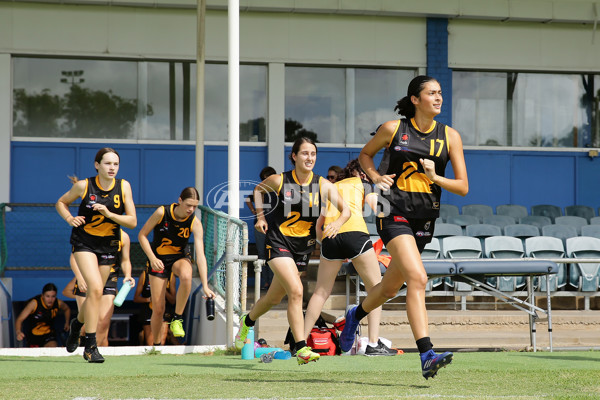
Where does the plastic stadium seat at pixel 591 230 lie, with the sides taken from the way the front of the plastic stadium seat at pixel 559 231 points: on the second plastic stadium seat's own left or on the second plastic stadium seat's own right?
on the second plastic stadium seat's own left

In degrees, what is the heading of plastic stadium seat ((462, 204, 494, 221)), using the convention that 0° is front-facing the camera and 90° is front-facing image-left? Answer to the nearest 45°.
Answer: approximately 0°

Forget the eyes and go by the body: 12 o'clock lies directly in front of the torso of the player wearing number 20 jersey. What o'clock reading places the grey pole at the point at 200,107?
The grey pole is roughly at 8 o'clock from the player wearing number 20 jersey.

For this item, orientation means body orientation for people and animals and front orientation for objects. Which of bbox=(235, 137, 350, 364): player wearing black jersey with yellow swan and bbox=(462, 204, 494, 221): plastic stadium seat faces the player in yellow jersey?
the plastic stadium seat

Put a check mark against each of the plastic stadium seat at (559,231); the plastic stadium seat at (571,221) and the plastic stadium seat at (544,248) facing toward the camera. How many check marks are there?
3

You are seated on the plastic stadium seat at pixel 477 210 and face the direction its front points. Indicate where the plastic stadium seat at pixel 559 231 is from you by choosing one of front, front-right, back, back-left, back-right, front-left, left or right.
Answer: front-left

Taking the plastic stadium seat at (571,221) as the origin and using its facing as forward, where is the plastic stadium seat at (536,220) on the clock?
the plastic stadium seat at (536,220) is roughly at 2 o'clock from the plastic stadium seat at (571,221).

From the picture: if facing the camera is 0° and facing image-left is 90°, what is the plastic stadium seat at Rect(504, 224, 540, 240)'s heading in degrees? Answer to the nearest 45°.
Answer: approximately 0°

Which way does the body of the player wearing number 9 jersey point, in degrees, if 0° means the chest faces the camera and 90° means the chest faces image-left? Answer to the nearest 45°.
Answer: approximately 315°

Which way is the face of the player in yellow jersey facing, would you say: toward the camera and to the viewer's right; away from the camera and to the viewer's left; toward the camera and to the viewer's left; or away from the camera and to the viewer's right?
away from the camera and to the viewer's right

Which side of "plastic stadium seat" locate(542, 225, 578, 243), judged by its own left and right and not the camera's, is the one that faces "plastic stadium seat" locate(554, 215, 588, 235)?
back

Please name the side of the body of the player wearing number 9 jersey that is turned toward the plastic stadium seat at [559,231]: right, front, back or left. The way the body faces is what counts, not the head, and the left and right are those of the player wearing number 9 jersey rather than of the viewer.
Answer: left
